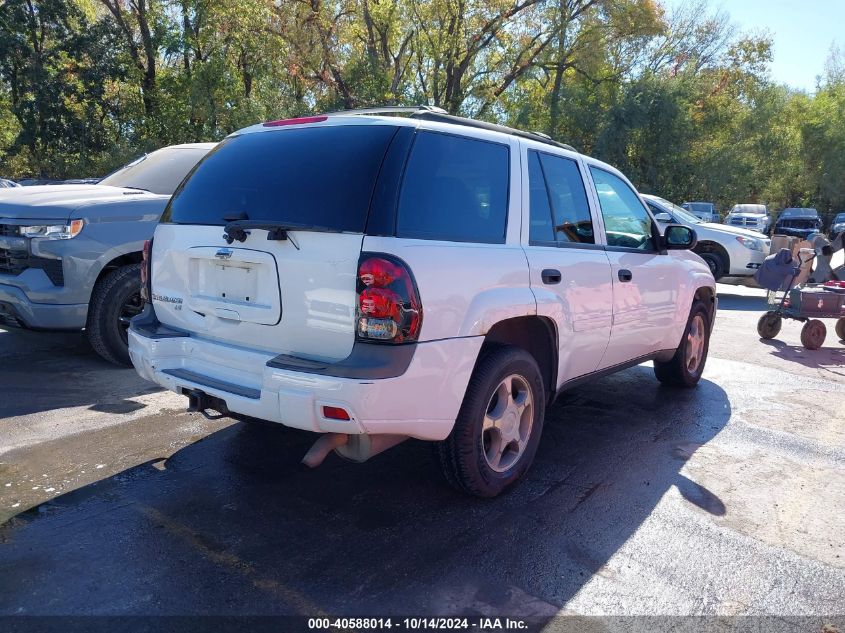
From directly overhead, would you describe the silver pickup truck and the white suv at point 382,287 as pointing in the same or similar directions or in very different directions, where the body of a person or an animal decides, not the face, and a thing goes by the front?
very different directions

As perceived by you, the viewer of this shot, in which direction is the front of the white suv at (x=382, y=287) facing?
facing away from the viewer and to the right of the viewer

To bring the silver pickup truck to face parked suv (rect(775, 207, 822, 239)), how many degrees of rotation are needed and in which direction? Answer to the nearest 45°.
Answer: approximately 180°

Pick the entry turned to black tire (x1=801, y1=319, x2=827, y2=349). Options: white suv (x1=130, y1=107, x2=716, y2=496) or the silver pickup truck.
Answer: the white suv

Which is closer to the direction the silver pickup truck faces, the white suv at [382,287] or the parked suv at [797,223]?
the white suv

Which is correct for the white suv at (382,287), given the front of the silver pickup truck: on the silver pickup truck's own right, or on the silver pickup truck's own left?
on the silver pickup truck's own left

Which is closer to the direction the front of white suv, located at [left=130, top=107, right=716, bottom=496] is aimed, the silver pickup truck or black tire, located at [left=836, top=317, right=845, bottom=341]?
the black tire

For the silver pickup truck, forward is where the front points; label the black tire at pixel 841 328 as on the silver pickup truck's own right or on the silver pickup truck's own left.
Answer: on the silver pickup truck's own left

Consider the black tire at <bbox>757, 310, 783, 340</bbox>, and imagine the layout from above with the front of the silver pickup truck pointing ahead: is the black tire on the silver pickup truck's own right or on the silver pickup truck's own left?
on the silver pickup truck's own left

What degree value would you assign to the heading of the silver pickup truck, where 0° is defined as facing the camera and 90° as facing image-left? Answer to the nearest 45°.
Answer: approximately 45°

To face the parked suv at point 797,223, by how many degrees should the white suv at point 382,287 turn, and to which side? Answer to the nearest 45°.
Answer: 0° — it already faces it

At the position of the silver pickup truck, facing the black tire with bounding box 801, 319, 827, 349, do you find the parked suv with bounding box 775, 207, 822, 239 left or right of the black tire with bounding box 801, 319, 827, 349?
left
